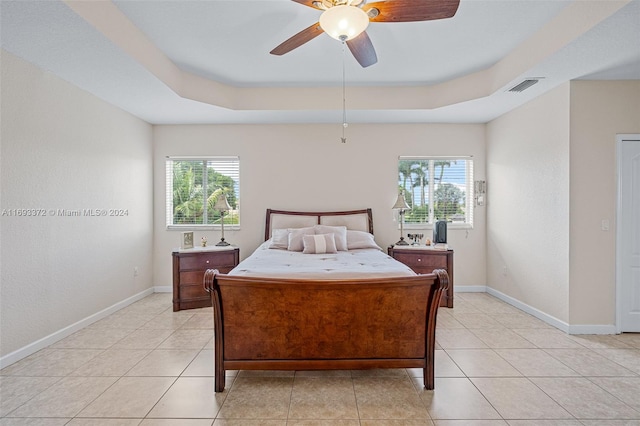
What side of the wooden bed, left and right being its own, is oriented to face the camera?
front

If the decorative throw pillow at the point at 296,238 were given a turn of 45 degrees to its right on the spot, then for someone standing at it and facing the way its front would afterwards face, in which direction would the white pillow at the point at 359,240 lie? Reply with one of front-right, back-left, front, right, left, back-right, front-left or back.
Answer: back-left

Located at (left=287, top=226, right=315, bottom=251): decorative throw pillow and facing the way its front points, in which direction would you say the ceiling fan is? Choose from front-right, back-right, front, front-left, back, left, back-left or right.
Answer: front

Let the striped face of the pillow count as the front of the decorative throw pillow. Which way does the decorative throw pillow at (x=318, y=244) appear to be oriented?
toward the camera

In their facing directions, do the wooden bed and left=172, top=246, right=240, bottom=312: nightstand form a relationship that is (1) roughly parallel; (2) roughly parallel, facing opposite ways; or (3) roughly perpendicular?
roughly parallel

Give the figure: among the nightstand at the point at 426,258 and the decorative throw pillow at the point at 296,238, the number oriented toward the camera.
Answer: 2

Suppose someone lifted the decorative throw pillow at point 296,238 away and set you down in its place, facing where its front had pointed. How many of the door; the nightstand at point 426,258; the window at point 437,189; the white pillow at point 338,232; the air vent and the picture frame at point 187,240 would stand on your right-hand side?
1

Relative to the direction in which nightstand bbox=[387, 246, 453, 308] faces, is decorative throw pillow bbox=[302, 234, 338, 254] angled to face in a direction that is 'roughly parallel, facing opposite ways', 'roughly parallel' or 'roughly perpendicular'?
roughly parallel

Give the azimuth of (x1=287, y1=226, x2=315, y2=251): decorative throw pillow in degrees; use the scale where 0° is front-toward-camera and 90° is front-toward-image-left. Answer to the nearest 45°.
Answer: approximately 0°

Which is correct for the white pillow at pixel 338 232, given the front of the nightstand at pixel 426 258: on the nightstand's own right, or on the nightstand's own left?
on the nightstand's own right

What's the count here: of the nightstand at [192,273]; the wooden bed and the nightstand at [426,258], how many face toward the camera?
3
